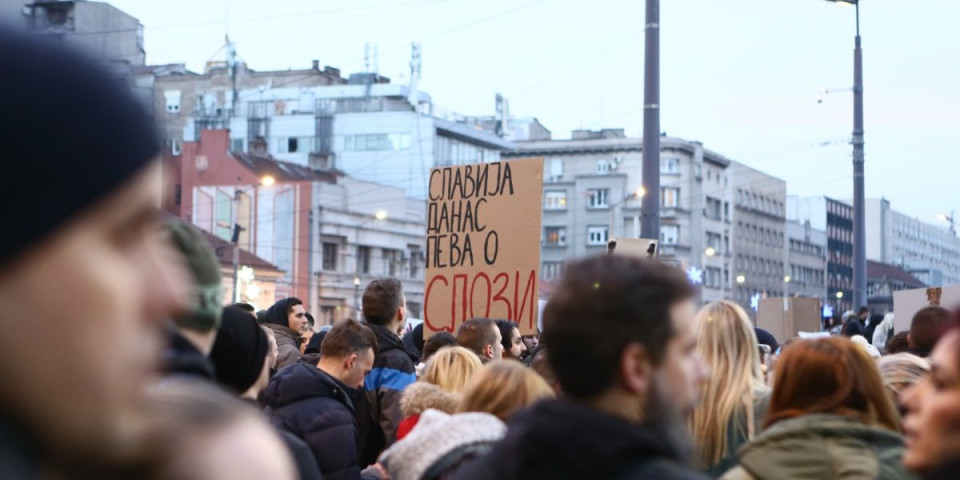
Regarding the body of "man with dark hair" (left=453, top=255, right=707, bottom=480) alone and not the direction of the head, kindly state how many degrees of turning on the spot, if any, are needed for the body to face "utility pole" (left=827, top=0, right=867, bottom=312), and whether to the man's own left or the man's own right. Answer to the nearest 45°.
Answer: approximately 45° to the man's own left

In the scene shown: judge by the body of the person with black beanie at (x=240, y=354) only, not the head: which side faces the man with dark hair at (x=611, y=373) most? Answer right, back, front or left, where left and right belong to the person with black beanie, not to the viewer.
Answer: right

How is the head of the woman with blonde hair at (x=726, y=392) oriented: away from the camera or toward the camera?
away from the camera

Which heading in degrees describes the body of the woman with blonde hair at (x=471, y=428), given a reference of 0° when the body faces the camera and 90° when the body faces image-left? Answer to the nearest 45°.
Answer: approximately 225°

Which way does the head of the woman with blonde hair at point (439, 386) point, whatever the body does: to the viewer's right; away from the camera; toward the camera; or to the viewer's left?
away from the camera

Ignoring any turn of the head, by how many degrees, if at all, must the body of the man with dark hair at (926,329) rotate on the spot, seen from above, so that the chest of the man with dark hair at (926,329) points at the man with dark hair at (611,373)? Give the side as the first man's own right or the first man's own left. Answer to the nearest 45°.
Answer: approximately 180°

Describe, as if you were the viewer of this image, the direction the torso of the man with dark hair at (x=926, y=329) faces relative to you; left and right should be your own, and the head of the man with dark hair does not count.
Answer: facing away from the viewer

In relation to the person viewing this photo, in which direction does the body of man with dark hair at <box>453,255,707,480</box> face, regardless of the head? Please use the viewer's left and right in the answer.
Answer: facing away from the viewer and to the right of the viewer

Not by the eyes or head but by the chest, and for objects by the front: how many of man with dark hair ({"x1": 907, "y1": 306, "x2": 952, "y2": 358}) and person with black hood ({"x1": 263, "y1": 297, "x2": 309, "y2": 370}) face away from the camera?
1
